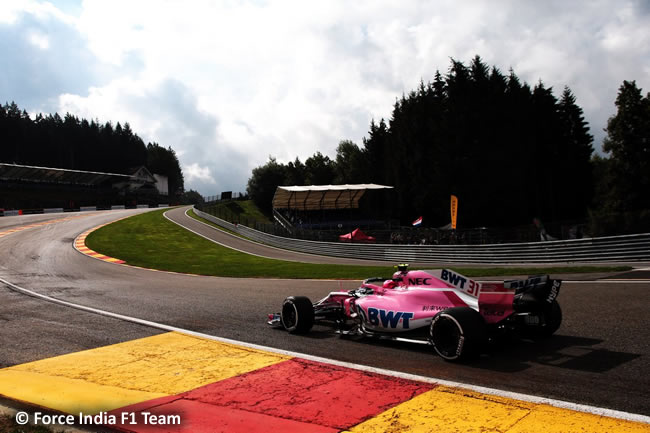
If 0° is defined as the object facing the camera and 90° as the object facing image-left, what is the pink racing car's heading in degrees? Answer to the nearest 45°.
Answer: approximately 135°

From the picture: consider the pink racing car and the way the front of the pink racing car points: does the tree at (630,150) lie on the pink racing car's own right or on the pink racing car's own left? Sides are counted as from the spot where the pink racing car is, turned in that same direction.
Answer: on the pink racing car's own right

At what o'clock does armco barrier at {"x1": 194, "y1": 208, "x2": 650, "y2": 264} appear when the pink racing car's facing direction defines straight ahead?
The armco barrier is roughly at 2 o'clock from the pink racing car.
